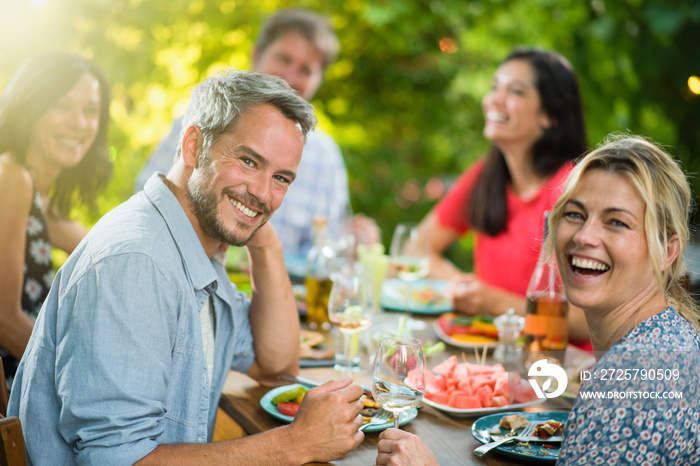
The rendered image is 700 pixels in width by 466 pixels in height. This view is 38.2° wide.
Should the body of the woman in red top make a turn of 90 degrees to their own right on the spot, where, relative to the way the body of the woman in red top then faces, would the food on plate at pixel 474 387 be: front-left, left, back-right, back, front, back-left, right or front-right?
back-left

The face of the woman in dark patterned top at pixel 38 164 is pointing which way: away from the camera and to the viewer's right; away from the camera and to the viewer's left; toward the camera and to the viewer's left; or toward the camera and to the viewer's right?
toward the camera and to the viewer's right

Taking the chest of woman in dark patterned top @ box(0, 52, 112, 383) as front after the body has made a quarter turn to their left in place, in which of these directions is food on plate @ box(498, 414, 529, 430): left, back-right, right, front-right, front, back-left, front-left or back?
right

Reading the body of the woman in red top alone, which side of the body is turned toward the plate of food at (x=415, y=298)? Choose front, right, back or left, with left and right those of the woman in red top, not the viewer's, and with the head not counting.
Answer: front

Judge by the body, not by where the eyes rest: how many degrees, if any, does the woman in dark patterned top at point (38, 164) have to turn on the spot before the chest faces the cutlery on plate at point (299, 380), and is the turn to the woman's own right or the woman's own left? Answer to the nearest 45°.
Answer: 0° — they already face it

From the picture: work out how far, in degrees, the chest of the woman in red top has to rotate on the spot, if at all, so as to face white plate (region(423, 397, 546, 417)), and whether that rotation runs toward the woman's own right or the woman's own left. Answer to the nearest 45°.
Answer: approximately 45° to the woman's own left

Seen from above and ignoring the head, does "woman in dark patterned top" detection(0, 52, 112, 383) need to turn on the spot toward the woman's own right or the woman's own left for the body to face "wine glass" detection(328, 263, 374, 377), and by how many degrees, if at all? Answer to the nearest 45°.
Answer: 0° — they already face it

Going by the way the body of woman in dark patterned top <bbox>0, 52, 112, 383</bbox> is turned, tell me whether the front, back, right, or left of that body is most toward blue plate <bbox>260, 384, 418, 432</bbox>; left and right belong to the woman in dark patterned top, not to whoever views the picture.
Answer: front

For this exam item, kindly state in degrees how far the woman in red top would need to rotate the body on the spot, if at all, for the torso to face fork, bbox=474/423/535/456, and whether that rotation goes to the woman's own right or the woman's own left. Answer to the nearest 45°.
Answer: approximately 45° to the woman's own left

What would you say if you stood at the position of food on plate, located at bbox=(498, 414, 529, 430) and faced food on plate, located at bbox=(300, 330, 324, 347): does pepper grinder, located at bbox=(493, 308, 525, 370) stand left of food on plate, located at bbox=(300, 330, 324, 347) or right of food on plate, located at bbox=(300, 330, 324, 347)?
right

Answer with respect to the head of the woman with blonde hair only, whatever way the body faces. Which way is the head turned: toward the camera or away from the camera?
toward the camera

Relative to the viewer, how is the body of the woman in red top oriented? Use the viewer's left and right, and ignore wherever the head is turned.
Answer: facing the viewer and to the left of the viewer
